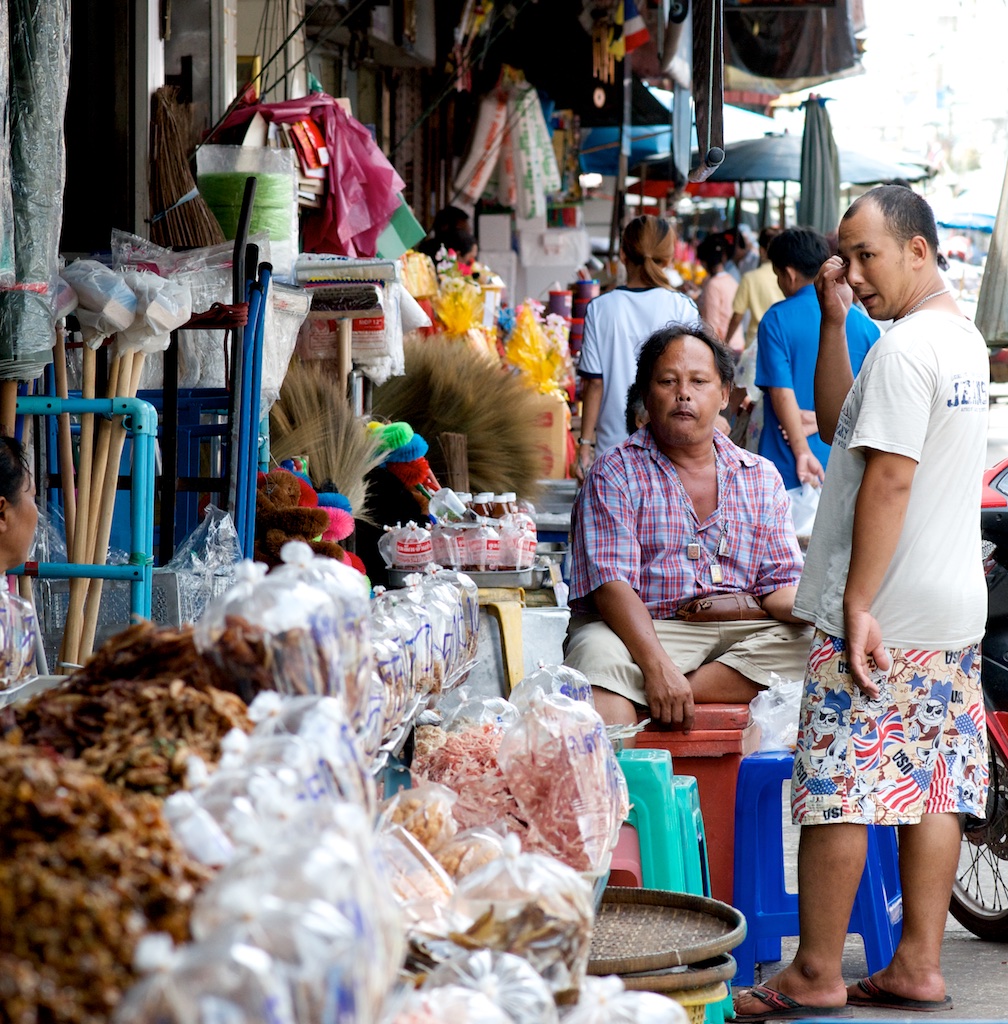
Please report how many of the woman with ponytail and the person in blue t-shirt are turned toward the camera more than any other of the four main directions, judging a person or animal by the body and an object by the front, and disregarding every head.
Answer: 0

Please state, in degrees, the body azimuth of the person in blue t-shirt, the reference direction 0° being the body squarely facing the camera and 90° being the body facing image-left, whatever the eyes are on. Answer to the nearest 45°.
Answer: approximately 135°

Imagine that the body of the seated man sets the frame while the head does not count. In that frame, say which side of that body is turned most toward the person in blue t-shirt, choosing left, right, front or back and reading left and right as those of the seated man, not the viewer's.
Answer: back

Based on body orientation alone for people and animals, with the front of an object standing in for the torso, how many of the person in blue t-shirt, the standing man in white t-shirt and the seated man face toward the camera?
1

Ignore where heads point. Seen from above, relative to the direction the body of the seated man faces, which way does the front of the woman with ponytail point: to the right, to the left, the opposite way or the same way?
the opposite way

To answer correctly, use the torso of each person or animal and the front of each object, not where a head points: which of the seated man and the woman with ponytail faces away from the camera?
the woman with ponytail

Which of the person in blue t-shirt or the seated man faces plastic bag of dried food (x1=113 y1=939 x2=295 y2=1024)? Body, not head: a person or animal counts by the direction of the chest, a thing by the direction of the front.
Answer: the seated man

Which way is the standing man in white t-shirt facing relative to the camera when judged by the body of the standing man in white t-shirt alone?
to the viewer's left

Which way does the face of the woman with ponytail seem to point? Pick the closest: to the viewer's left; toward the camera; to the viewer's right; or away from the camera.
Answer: away from the camera

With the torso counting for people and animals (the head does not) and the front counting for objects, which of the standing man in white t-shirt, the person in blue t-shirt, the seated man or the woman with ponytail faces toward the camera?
the seated man

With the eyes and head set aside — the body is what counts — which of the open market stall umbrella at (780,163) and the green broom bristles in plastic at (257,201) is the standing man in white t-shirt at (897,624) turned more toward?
the green broom bristles in plastic

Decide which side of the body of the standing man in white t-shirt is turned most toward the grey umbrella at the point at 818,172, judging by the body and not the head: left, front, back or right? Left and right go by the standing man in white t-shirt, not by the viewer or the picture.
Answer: right

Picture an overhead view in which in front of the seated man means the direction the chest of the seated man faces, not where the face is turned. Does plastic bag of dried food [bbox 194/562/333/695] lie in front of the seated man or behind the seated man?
in front

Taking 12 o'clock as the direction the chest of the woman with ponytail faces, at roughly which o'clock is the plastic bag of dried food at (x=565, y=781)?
The plastic bag of dried food is roughly at 6 o'clock from the woman with ponytail.

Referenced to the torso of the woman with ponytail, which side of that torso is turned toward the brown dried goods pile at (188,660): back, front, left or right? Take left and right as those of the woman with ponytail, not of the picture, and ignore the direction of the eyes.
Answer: back
